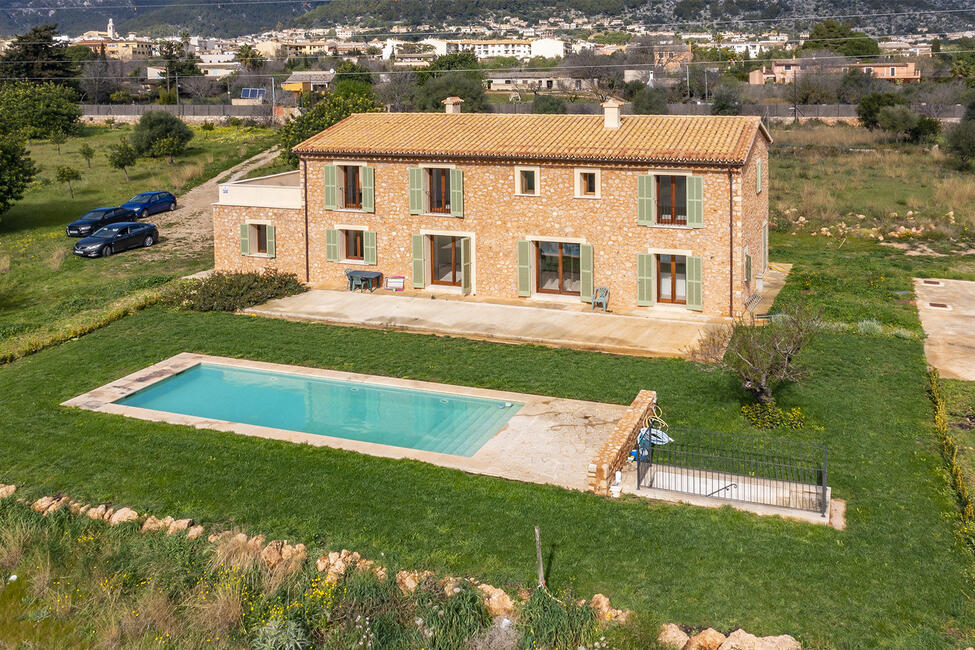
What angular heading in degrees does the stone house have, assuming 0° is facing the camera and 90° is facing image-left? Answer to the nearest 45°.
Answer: approximately 0°

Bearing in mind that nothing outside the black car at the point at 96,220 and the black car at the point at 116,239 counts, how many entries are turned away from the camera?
0

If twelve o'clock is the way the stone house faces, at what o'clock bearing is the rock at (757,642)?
The rock is roughly at 12 o'clock from the stone house.

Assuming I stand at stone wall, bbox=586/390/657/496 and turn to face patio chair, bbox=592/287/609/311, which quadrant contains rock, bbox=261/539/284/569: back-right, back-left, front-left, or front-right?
back-left

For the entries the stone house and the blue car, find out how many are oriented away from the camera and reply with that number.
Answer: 0
